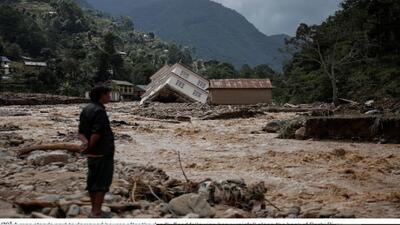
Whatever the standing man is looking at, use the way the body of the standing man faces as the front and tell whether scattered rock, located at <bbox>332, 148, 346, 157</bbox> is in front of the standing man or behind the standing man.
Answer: in front

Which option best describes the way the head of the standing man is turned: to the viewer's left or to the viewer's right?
to the viewer's right

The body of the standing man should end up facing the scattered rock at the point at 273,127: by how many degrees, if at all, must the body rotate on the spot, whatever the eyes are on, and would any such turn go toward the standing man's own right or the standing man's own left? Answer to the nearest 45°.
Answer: approximately 45° to the standing man's own left

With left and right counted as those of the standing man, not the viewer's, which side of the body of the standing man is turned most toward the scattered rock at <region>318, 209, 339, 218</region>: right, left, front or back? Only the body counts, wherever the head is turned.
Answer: front

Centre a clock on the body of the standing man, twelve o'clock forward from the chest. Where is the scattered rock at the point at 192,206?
The scattered rock is roughly at 12 o'clock from the standing man.

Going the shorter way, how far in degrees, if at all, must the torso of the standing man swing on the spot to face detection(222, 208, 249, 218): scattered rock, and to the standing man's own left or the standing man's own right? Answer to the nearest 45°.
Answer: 0° — they already face it

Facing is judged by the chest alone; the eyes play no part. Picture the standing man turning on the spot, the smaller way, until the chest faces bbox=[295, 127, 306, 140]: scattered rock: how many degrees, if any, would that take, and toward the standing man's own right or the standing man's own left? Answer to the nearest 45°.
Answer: approximately 45° to the standing man's own left

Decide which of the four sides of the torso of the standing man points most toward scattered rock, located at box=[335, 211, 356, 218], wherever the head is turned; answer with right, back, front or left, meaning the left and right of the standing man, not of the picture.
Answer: front

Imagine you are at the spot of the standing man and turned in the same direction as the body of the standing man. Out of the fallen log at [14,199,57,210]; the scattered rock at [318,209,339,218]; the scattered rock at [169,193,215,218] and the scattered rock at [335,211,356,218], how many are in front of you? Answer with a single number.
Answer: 3

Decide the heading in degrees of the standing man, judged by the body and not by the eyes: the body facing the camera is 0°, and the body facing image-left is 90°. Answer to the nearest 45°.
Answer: approximately 270°
